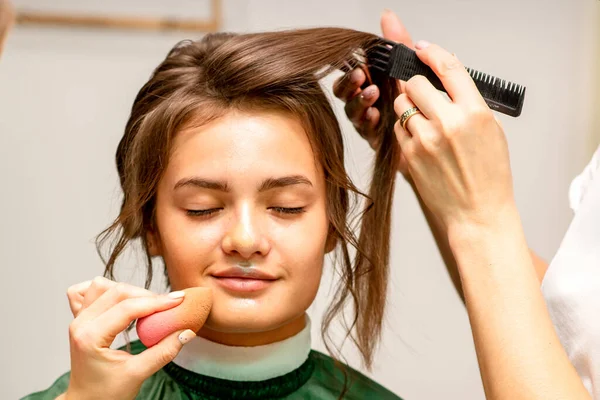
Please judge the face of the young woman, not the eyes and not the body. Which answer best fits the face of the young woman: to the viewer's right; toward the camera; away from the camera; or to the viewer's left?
toward the camera

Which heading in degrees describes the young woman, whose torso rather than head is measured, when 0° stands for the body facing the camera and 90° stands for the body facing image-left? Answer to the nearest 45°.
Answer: approximately 0°
